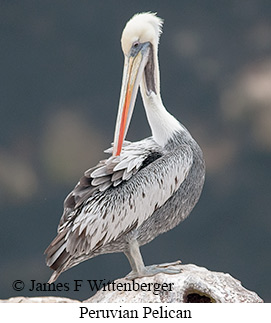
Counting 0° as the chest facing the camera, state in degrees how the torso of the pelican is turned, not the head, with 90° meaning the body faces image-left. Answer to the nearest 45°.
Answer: approximately 270°
